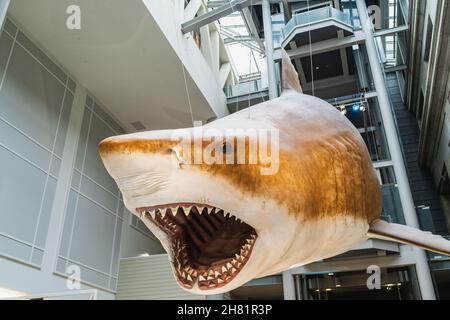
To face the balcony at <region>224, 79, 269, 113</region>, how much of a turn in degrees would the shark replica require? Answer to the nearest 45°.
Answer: approximately 135° to its right

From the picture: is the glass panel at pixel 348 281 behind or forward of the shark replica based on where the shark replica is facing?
behind

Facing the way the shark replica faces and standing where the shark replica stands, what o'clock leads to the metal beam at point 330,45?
The metal beam is roughly at 5 o'clock from the shark replica.

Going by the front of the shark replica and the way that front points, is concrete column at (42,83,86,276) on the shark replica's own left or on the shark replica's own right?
on the shark replica's own right

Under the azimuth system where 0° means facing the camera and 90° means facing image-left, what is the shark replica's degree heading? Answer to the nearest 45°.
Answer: approximately 45°

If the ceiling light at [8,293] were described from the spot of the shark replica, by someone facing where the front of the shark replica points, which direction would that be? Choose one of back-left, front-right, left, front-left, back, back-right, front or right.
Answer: right

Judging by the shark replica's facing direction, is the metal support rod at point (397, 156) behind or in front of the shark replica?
behind
